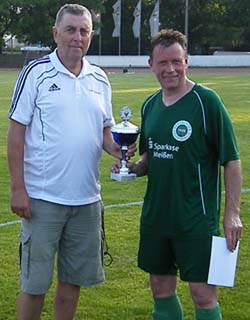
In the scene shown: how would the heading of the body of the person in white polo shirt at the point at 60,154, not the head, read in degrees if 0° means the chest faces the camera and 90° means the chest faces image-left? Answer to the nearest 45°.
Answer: approximately 315°

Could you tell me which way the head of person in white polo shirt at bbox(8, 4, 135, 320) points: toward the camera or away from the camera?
toward the camera

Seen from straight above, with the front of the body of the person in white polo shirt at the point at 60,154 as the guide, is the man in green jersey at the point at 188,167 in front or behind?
in front

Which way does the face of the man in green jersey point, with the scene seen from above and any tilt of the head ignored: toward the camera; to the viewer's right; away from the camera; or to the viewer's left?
toward the camera

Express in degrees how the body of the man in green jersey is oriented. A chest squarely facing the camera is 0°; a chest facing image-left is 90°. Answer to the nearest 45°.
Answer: approximately 45°

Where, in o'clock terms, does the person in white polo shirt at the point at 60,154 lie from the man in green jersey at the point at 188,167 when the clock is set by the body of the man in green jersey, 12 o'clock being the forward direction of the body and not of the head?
The person in white polo shirt is roughly at 2 o'clock from the man in green jersey.

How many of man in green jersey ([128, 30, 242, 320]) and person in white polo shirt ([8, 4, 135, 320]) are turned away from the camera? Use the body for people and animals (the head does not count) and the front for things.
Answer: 0
